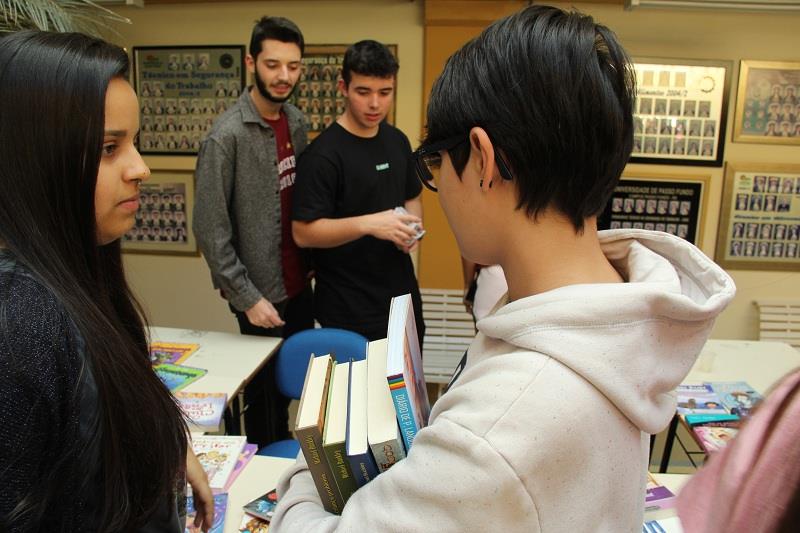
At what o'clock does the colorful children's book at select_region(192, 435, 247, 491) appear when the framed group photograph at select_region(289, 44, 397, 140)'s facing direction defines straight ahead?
The colorful children's book is roughly at 12 o'clock from the framed group photograph.

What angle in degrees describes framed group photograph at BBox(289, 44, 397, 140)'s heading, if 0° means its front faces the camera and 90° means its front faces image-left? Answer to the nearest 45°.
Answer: approximately 0°

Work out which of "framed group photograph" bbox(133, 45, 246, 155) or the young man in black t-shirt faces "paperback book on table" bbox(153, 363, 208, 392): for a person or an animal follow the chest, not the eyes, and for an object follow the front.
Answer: the framed group photograph

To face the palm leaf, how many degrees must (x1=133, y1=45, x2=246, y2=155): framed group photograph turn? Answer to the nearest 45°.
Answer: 0° — it already faces it

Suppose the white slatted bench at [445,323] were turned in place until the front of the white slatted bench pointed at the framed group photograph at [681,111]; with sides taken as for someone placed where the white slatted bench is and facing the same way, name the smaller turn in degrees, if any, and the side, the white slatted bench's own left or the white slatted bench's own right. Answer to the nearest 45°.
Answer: approximately 90° to the white slatted bench's own left

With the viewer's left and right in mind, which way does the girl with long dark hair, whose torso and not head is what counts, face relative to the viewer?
facing to the right of the viewer

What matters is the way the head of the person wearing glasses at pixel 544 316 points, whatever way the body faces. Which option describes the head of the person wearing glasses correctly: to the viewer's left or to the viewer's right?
to the viewer's left

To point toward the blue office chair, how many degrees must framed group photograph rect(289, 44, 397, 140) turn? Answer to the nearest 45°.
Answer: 0° — it already faces it

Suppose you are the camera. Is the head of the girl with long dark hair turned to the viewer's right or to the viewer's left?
to the viewer's right
